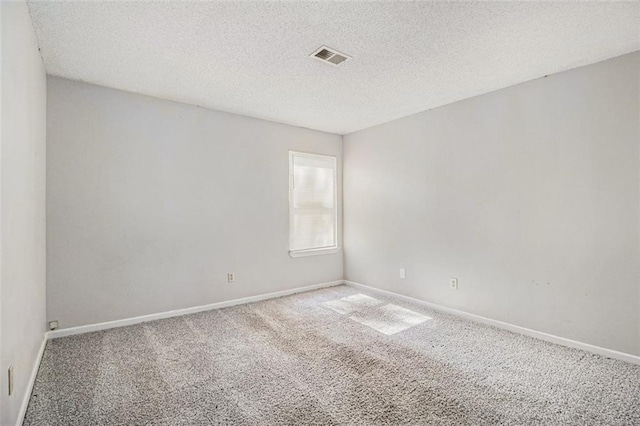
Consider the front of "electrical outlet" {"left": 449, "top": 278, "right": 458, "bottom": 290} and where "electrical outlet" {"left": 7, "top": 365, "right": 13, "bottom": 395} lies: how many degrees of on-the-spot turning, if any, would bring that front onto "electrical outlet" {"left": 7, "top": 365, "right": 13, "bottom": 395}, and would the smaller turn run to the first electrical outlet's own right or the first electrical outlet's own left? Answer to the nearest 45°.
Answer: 0° — it already faces it

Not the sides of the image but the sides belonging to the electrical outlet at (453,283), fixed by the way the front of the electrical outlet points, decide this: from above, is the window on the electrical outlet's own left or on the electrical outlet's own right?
on the electrical outlet's own right

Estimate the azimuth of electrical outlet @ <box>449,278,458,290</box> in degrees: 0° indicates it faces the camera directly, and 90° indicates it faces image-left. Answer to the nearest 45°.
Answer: approximately 45°

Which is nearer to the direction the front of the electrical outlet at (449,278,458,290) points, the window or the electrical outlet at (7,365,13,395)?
the electrical outlet
